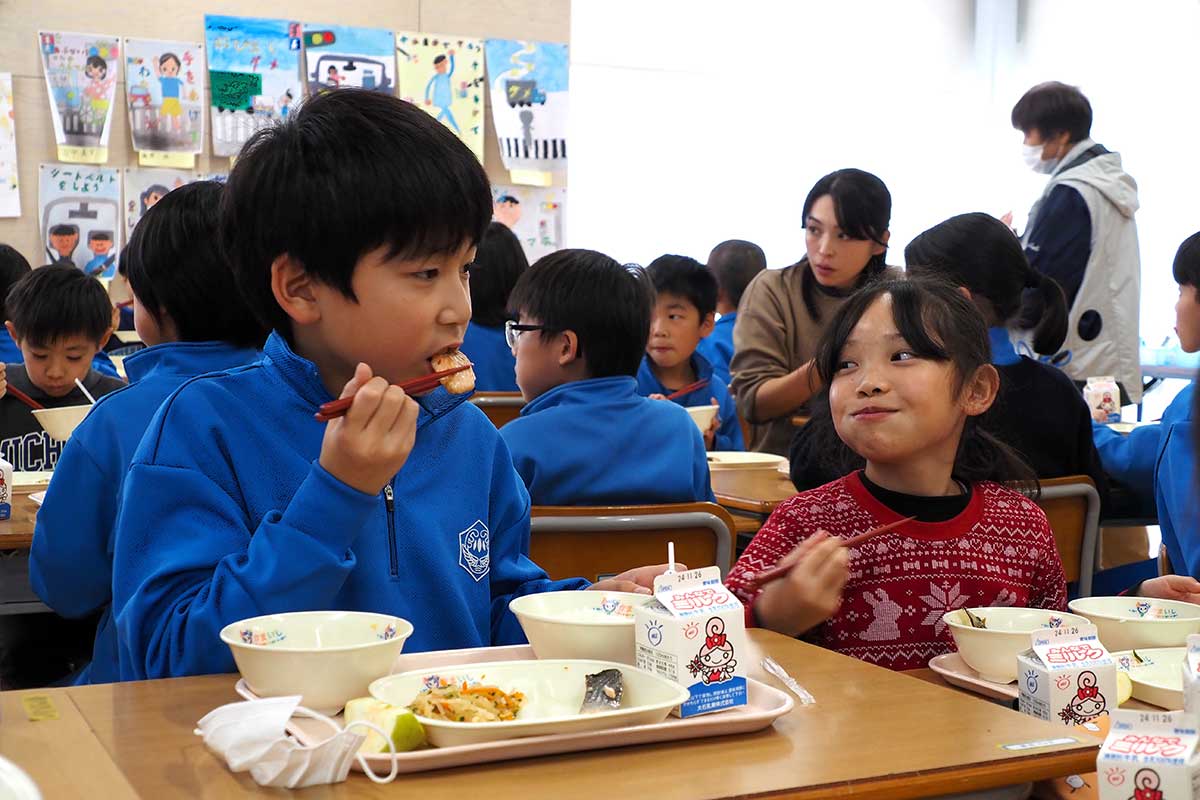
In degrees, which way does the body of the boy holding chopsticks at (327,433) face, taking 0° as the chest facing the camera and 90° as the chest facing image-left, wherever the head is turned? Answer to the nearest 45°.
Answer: approximately 315°

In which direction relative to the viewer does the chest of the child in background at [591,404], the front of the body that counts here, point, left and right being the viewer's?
facing away from the viewer and to the left of the viewer

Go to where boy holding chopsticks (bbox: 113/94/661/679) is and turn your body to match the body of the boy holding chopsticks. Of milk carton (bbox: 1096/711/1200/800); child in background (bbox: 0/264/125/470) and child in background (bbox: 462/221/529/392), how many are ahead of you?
1

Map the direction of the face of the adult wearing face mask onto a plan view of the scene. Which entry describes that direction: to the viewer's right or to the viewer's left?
to the viewer's left

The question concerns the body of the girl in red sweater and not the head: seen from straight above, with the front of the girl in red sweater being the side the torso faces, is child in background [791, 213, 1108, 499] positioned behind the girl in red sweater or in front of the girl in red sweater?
behind

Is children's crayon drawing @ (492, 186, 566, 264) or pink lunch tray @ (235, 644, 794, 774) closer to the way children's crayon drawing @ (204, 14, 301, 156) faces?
the pink lunch tray

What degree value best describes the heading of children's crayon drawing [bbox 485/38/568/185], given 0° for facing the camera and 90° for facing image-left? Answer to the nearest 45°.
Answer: approximately 0°

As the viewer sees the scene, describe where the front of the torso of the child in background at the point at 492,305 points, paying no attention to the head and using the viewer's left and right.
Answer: facing away from the viewer

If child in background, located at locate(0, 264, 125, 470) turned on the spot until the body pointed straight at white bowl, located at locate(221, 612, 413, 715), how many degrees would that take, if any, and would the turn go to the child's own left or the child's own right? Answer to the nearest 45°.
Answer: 0° — they already face it

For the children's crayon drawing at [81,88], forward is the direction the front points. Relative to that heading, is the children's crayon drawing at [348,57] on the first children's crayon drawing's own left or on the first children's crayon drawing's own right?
on the first children's crayon drawing's own left

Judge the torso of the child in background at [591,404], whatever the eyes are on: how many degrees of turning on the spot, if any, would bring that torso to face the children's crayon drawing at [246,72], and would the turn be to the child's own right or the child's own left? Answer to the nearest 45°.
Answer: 0° — they already face it

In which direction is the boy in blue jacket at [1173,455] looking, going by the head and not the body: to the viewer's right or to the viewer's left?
to the viewer's left

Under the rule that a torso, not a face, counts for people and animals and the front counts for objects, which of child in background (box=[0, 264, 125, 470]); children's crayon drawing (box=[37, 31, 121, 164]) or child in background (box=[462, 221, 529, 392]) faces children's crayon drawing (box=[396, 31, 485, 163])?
child in background (box=[462, 221, 529, 392])
